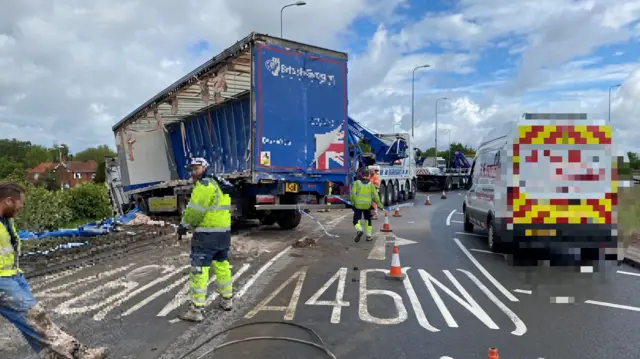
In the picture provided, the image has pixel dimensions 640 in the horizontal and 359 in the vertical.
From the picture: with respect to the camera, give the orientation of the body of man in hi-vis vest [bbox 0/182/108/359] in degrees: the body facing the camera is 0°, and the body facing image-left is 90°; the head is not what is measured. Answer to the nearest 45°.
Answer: approximately 270°

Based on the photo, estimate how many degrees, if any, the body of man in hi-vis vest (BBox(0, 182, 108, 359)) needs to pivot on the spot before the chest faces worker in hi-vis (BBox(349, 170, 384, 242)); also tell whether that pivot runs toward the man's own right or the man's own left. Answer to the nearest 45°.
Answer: approximately 45° to the man's own left

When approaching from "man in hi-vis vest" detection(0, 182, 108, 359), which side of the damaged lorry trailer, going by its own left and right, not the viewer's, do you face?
back

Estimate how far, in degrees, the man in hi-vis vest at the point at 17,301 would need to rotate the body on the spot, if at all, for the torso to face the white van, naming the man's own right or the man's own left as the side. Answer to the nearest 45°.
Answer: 0° — they already face it

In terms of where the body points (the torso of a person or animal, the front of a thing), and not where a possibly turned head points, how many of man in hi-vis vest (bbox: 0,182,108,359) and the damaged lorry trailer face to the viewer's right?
1

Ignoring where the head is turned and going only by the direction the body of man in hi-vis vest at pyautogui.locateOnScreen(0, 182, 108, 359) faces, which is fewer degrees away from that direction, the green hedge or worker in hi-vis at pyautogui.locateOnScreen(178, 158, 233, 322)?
the worker in hi-vis

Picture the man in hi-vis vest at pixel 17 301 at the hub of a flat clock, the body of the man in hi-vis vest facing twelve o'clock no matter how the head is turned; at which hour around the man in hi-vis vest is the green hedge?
The green hedge is roughly at 9 o'clock from the man in hi-vis vest.

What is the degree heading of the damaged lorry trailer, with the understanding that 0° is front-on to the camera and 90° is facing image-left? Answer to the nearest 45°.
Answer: approximately 135°

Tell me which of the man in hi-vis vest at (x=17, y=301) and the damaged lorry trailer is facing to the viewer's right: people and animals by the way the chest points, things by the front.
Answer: the man in hi-vis vest

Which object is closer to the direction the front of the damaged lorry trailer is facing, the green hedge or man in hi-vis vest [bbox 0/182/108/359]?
the green hedge
